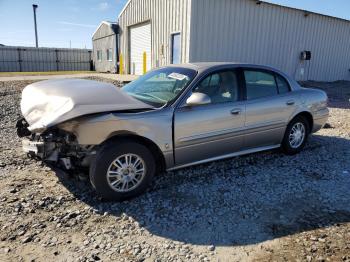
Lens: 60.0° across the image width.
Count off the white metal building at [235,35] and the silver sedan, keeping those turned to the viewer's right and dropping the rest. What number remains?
0

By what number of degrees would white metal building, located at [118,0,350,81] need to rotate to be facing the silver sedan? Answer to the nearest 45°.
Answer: approximately 45° to its left

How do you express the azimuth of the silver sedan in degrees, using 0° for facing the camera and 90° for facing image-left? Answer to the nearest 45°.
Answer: approximately 45°

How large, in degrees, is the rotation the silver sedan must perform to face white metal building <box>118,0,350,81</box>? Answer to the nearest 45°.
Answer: approximately 135° to its right

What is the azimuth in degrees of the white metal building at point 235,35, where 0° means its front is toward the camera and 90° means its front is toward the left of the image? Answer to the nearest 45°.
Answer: approximately 45°
